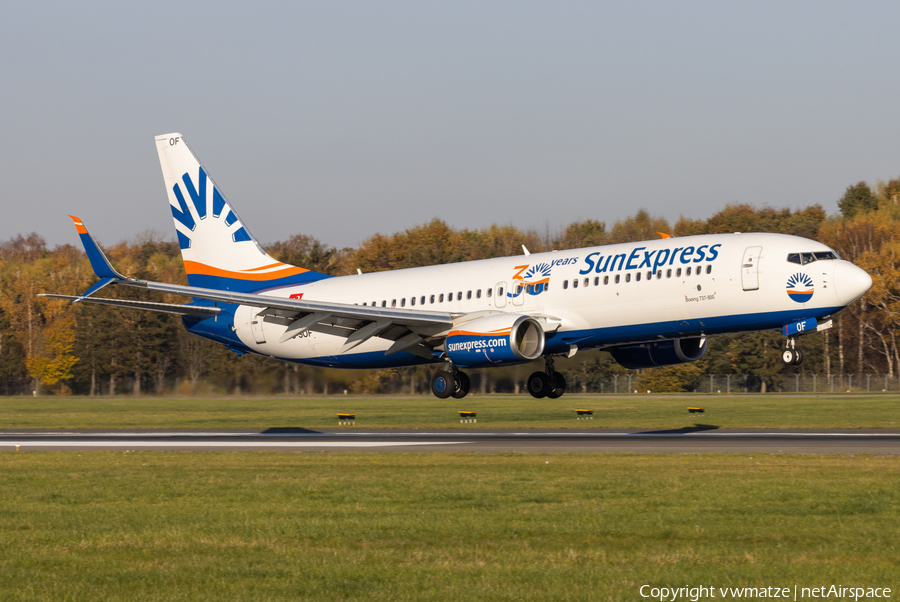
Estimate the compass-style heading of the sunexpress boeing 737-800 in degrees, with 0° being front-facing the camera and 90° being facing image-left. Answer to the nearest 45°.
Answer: approximately 315°
